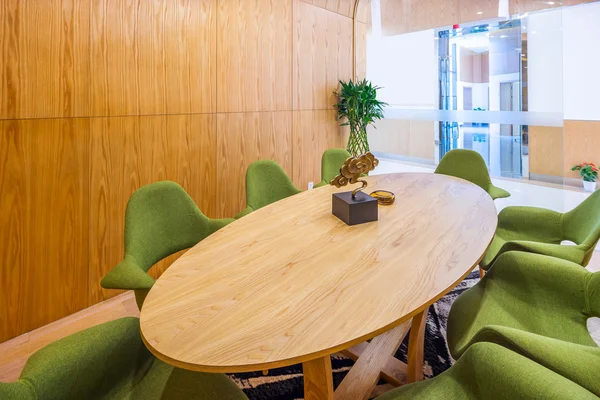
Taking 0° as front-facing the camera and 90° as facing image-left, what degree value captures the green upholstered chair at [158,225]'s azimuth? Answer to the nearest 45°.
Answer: approximately 315°

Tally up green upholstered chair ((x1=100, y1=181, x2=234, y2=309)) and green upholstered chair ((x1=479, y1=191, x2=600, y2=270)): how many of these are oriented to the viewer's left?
1

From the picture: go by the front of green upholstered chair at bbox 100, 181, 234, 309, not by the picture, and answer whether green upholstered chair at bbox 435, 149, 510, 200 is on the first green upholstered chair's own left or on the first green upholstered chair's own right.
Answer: on the first green upholstered chair's own left

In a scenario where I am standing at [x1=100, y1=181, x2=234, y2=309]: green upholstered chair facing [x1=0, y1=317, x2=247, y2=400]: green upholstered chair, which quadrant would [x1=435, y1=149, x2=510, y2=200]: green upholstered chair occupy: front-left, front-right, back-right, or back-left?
back-left

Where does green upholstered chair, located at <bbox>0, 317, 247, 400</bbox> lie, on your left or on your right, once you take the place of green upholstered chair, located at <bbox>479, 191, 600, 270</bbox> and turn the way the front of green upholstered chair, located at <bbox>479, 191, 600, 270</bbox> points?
on your left

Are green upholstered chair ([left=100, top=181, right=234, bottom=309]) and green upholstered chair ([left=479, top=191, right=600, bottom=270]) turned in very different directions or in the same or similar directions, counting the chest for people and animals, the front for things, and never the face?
very different directions

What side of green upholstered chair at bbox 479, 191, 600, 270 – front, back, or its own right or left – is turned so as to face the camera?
left

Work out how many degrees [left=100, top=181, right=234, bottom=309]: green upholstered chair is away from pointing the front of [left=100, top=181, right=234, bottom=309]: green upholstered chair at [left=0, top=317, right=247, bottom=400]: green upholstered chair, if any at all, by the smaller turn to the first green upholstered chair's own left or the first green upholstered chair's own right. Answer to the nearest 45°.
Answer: approximately 45° to the first green upholstered chair's own right

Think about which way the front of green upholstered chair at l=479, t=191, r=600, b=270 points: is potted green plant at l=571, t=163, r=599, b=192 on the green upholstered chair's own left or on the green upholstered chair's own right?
on the green upholstered chair's own right
